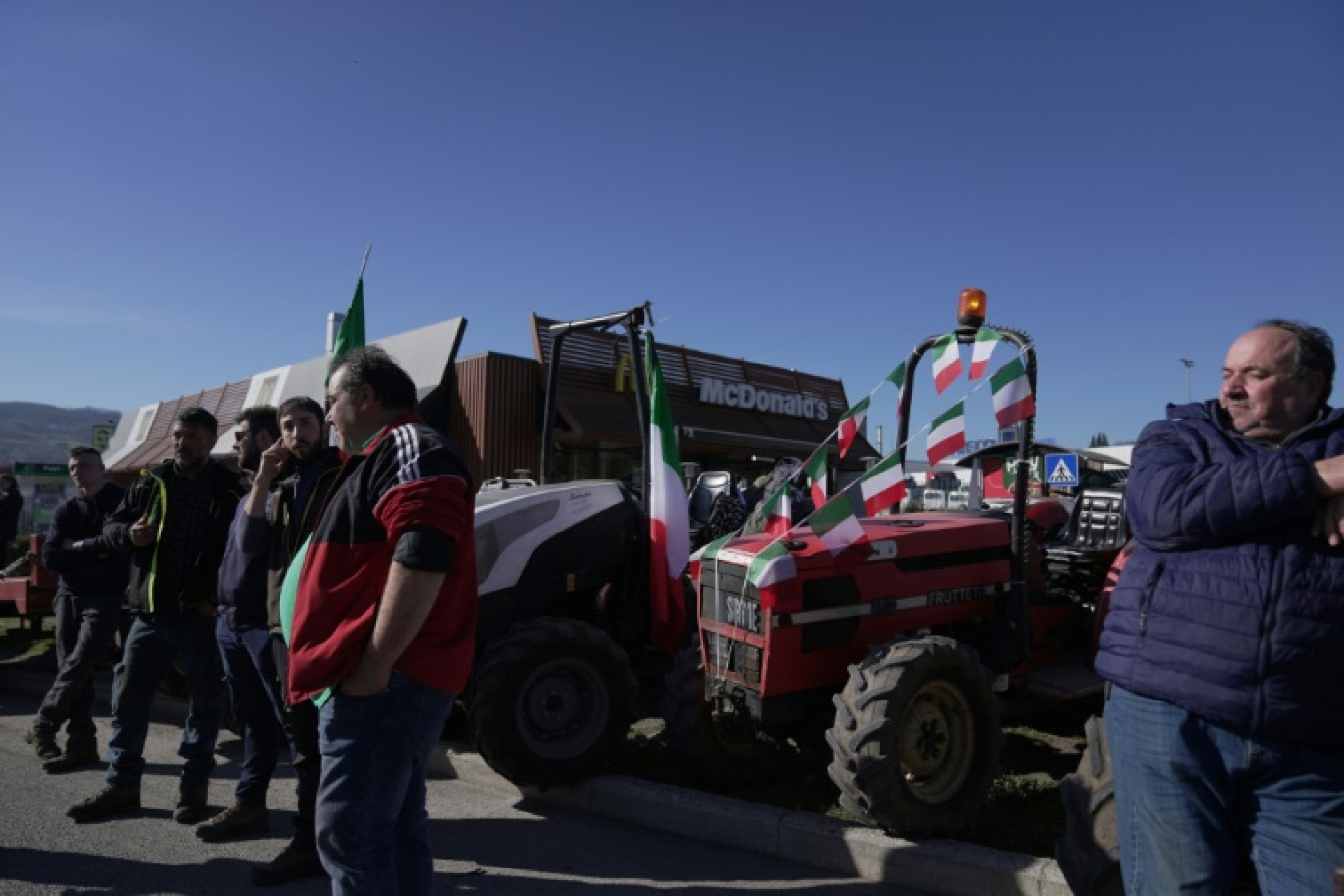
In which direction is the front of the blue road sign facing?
toward the camera

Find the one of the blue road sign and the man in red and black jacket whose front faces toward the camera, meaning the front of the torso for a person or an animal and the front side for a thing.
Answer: the blue road sign

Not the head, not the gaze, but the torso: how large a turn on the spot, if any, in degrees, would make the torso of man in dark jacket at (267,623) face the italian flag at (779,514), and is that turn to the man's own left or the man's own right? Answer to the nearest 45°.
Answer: approximately 135° to the man's own left

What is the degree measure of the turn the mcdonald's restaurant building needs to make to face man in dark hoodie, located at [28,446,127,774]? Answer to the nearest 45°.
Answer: approximately 45° to its right

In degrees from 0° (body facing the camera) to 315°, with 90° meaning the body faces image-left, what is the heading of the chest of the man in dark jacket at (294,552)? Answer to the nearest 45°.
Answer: approximately 45°

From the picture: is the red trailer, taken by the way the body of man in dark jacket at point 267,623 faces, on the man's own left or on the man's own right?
on the man's own right

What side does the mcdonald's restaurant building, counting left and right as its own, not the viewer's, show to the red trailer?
right

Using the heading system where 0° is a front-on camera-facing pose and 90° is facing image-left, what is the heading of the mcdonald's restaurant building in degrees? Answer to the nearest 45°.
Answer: approximately 315°
